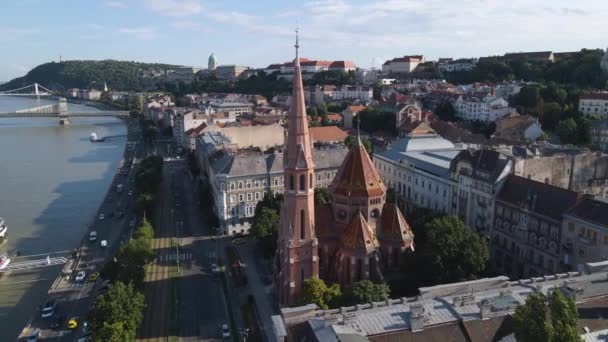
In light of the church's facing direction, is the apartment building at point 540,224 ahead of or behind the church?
behind

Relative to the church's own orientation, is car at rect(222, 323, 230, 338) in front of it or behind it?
in front

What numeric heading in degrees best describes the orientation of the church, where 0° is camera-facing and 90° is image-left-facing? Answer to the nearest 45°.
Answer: approximately 90°

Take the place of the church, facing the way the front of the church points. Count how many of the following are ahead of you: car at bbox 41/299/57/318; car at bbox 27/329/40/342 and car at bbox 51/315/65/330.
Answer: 3

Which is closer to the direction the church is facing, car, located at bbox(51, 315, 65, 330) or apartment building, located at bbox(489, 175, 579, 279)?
the car

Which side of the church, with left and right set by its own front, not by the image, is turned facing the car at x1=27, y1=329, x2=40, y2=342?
front

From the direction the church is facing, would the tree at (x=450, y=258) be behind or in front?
behind

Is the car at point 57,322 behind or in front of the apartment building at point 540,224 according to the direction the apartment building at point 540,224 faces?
in front

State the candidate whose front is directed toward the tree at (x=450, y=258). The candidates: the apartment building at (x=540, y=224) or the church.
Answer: the apartment building

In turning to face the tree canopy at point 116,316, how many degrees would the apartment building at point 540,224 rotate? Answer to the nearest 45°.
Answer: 0° — it already faces it

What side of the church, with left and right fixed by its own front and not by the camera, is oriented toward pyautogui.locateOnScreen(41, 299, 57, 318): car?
front

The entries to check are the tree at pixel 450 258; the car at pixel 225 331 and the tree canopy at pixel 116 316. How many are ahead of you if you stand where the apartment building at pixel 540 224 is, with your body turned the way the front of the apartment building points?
3

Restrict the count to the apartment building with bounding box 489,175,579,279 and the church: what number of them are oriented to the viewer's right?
0
